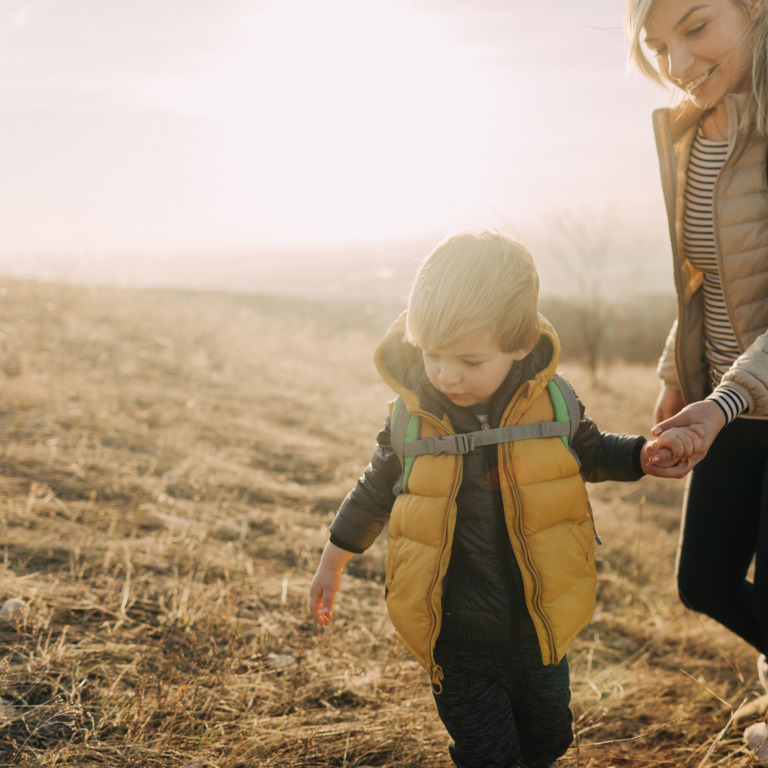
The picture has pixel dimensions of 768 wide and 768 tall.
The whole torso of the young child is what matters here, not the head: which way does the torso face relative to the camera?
toward the camera

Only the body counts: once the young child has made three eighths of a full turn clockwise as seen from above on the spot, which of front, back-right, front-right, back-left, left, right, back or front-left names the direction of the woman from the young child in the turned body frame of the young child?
right

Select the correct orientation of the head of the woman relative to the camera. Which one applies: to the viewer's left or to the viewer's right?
to the viewer's left

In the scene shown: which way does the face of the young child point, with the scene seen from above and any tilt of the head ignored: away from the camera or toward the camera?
toward the camera
